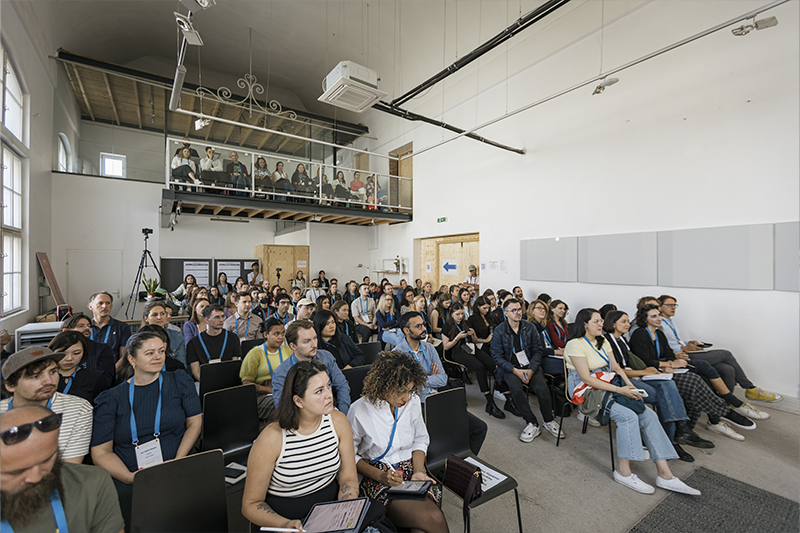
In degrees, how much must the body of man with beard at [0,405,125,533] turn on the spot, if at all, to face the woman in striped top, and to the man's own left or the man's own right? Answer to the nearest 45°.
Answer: approximately 90° to the man's own left

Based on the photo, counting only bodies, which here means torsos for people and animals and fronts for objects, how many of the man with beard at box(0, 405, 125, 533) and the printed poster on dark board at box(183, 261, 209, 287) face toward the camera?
2

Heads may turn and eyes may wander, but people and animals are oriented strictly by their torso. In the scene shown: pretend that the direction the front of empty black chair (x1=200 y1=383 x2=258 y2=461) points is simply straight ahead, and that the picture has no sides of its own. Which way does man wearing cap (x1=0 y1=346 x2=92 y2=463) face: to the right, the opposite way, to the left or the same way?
the same way

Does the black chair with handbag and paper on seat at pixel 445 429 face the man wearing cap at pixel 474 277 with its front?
no

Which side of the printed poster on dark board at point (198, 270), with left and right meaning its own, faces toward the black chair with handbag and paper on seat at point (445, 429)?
front

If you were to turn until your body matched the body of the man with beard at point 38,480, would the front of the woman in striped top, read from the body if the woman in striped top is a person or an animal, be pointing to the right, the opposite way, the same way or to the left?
the same way

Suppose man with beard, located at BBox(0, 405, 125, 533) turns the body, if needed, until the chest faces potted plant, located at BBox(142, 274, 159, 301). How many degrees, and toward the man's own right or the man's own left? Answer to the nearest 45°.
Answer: approximately 180°

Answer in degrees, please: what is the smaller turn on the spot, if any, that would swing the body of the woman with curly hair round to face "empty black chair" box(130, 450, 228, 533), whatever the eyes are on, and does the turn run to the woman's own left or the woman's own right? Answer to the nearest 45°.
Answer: approximately 90° to the woman's own right

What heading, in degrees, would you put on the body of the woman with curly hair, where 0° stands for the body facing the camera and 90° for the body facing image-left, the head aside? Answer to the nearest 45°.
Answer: approximately 315°

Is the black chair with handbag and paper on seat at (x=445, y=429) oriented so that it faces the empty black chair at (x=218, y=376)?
no

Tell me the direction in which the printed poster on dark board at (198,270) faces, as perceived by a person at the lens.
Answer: facing the viewer

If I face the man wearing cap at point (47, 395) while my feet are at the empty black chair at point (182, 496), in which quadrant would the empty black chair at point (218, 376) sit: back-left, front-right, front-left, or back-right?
front-right

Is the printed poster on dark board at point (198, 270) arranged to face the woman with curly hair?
yes

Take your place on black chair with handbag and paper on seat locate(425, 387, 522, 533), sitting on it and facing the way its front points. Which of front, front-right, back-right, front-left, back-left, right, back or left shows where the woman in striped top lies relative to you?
right

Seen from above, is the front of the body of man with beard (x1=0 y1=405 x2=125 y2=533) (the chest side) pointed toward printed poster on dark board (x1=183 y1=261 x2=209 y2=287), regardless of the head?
no

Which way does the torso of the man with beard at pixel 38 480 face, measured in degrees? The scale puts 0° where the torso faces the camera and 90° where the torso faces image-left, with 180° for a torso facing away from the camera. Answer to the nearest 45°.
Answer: approximately 0°

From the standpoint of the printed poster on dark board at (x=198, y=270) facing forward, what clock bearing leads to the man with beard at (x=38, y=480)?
The man with beard is roughly at 12 o'clock from the printed poster on dark board.

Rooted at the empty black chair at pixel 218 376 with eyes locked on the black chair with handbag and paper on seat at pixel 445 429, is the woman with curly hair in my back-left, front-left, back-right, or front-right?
front-right

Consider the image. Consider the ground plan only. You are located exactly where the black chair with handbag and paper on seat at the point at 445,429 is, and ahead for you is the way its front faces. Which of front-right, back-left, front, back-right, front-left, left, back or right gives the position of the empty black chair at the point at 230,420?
back-right

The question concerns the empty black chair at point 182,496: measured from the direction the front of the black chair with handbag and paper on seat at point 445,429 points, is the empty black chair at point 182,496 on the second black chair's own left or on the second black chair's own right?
on the second black chair's own right
